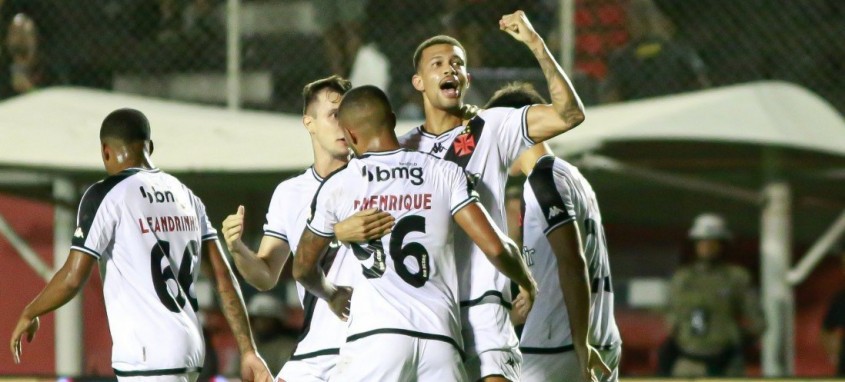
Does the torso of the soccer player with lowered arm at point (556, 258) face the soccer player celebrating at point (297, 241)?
yes

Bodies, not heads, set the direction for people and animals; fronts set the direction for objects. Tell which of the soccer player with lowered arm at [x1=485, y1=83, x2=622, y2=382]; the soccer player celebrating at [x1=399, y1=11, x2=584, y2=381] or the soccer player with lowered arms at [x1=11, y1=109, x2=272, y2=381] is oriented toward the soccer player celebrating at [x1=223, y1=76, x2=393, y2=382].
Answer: the soccer player with lowered arm at [x1=485, y1=83, x2=622, y2=382]

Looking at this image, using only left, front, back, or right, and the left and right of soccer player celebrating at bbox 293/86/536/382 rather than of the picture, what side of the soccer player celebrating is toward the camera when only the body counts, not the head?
back

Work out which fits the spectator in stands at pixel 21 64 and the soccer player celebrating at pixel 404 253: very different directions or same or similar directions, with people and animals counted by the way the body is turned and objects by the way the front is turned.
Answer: very different directions

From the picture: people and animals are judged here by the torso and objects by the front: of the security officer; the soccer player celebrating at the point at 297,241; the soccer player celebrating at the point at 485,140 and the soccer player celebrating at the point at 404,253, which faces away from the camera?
the soccer player celebrating at the point at 404,253

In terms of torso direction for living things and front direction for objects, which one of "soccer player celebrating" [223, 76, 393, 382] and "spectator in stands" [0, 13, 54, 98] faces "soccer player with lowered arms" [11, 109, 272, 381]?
the spectator in stands

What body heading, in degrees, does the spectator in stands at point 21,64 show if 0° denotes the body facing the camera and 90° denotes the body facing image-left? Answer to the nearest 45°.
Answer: approximately 0°

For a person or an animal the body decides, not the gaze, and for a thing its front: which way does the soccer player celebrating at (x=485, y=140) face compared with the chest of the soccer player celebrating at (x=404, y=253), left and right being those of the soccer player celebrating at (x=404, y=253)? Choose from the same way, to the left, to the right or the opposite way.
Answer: the opposite way

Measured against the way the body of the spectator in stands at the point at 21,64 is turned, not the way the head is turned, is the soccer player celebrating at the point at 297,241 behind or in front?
in front

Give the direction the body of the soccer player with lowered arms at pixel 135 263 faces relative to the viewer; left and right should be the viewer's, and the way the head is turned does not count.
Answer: facing away from the viewer and to the left of the viewer
